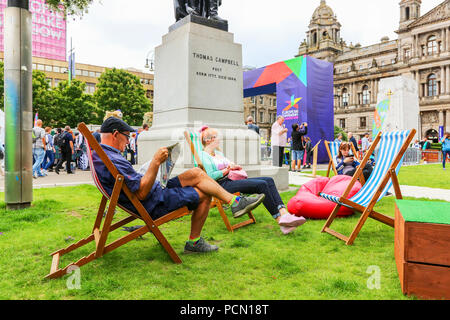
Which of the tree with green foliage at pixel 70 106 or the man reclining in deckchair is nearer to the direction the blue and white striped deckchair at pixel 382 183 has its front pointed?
the man reclining in deckchair

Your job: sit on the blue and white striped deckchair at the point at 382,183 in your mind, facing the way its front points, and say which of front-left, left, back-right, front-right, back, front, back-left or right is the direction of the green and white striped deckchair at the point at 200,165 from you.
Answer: front-right

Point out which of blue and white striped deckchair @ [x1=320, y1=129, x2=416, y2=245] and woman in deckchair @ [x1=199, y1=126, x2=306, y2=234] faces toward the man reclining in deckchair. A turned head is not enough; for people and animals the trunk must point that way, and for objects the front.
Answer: the blue and white striped deckchair

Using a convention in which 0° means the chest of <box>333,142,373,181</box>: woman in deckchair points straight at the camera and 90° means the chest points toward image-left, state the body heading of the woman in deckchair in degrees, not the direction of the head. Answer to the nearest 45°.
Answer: approximately 315°

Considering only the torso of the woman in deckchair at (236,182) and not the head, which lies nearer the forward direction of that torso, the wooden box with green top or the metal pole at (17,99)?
the wooden box with green top

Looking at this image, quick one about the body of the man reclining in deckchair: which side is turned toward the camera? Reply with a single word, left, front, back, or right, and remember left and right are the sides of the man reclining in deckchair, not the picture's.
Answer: right

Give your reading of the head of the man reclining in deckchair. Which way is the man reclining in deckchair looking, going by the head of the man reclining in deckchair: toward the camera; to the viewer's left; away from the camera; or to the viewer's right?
to the viewer's right

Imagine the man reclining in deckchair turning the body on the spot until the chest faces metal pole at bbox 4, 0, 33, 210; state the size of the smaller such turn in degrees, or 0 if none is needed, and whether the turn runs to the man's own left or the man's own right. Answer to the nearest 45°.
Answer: approximately 135° to the man's own left

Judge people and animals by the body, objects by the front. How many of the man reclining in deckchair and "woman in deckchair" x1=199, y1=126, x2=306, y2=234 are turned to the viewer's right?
2

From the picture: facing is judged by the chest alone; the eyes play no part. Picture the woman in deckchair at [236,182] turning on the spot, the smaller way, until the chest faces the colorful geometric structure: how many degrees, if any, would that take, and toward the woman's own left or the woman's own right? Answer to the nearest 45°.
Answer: approximately 90° to the woman's own left

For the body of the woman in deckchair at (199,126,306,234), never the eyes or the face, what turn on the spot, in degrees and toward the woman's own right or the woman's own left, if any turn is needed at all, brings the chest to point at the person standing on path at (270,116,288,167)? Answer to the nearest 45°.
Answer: approximately 90° to the woman's own left

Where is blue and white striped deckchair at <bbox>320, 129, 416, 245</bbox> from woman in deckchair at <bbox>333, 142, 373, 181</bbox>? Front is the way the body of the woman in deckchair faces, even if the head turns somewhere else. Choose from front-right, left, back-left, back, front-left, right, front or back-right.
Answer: front-right

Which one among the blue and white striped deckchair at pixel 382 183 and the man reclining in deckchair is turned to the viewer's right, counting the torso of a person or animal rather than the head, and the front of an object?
the man reclining in deckchair

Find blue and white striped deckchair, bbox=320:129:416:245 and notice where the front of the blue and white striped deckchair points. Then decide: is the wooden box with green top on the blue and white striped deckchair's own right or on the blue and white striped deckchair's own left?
on the blue and white striped deckchair's own left

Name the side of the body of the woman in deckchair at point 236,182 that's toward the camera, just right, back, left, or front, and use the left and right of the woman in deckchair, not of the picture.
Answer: right

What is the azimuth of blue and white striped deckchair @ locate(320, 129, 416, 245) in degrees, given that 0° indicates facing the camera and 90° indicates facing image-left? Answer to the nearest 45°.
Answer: approximately 45°

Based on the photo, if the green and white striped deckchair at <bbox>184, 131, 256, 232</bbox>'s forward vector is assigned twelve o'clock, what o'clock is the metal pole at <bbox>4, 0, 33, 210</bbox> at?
The metal pole is roughly at 5 o'clock from the green and white striped deckchair.
